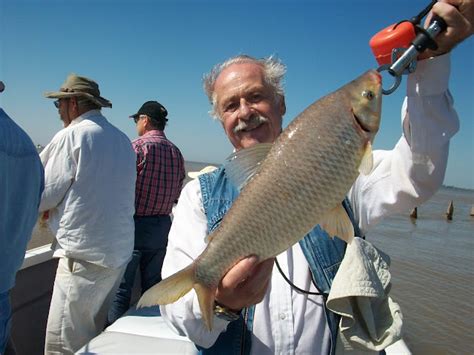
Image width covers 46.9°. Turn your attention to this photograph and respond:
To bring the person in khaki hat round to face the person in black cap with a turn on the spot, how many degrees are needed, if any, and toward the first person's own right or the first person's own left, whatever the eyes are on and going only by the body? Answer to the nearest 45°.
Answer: approximately 90° to the first person's own right

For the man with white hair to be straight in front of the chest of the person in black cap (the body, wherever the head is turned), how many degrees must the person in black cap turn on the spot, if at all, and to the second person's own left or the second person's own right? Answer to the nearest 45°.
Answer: approximately 135° to the second person's own left

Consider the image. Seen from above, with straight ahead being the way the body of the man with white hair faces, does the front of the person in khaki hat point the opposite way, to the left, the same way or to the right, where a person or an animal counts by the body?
to the right

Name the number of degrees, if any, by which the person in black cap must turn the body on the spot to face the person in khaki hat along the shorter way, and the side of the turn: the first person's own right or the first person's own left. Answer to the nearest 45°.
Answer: approximately 90° to the first person's own left

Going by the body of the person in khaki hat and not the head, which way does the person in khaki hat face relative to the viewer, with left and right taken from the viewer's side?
facing away from the viewer and to the left of the viewer

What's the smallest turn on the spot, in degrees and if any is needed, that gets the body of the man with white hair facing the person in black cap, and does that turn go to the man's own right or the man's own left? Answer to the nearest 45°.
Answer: approximately 135° to the man's own right

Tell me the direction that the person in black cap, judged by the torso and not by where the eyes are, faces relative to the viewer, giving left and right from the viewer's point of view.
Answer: facing away from the viewer and to the left of the viewer

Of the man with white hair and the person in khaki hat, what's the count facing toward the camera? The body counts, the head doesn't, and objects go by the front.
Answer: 1

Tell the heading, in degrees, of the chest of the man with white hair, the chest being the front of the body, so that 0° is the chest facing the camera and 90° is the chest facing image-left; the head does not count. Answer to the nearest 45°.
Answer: approximately 0°
